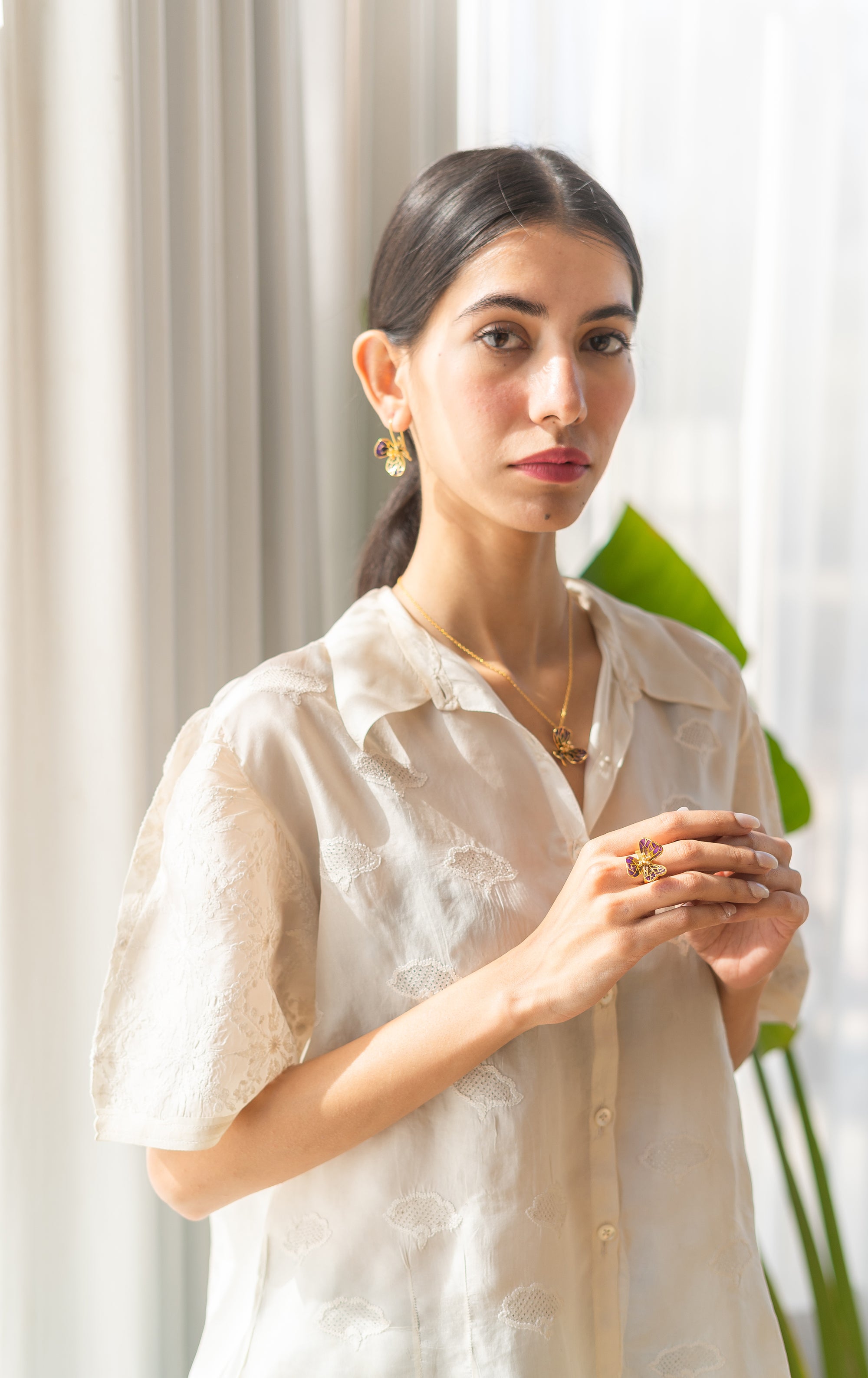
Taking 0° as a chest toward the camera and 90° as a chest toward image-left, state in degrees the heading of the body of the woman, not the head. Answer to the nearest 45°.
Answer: approximately 315°

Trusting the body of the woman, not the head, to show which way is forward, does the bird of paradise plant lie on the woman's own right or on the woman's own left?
on the woman's own left

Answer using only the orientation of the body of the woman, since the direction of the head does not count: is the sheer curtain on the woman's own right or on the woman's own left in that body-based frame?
on the woman's own left
